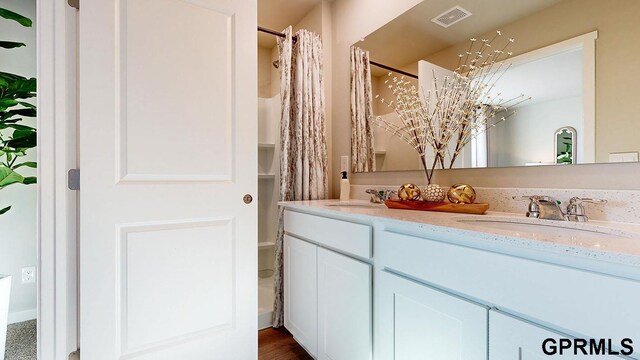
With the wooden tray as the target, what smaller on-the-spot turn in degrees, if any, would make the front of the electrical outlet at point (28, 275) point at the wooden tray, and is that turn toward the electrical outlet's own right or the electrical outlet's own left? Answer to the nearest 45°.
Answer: approximately 45° to the electrical outlet's own left

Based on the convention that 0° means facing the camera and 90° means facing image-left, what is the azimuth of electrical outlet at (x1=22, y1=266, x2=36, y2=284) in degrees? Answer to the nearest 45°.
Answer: approximately 0°

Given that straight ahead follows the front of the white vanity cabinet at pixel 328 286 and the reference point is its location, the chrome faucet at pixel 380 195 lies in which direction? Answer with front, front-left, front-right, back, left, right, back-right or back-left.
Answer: back

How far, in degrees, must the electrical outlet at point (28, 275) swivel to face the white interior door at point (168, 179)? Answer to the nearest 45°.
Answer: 0° — it already faces it

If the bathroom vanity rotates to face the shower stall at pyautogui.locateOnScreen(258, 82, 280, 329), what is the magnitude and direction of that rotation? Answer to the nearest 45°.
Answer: approximately 90° to its right

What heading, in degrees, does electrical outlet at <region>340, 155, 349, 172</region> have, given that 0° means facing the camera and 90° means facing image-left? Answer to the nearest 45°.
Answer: approximately 45°

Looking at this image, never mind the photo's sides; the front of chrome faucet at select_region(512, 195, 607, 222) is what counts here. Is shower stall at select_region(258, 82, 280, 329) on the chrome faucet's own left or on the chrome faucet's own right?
on the chrome faucet's own right

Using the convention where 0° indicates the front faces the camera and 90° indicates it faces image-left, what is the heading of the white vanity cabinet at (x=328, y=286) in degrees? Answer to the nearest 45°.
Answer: approximately 45°

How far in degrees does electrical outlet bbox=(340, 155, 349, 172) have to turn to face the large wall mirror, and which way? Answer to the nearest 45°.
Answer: approximately 90° to its left
